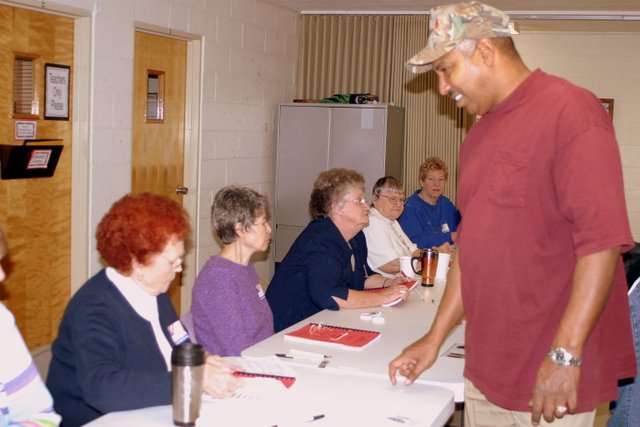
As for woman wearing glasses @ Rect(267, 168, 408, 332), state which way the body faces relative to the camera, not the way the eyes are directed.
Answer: to the viewer's right

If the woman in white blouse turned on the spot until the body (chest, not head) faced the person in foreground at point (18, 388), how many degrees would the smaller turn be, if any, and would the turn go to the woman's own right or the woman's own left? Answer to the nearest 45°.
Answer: approximately 45° to the woman's own right

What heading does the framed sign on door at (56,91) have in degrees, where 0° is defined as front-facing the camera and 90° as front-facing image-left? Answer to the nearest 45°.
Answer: approximately 315°

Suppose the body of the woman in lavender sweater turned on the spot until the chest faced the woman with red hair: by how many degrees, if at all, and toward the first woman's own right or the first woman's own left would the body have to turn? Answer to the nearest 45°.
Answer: approximately 90° to the first woman's own right

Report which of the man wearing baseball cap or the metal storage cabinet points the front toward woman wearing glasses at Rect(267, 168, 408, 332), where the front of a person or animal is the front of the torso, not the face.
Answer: the metal storage cabinet

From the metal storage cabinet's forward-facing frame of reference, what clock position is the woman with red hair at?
The woman with red hair is roughly at 12 o'clock from the metal storage cabinet.

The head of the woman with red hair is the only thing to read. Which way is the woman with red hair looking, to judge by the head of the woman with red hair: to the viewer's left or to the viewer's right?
to the viewer's right

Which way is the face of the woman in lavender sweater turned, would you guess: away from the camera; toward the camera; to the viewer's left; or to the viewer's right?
to the viewer's right

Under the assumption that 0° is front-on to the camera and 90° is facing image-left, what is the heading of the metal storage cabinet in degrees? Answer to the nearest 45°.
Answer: approximately 0°

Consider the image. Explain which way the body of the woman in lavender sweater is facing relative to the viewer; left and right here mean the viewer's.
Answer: facing to the right of the viewer

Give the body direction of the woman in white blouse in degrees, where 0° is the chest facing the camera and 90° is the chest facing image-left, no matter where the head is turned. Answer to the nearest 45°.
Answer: approximately 315°

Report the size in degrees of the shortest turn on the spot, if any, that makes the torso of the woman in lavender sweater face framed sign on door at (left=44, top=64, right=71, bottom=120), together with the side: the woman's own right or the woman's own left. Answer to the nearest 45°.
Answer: approximately 135° to the woman's own left

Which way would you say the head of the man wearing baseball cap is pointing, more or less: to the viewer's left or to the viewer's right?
to the viewer's left

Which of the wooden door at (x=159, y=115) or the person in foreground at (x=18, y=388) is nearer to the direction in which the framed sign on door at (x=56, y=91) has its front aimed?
the person in foreground

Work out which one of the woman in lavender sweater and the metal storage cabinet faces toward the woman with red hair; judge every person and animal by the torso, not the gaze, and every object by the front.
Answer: the metal storage cabinet
